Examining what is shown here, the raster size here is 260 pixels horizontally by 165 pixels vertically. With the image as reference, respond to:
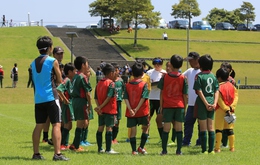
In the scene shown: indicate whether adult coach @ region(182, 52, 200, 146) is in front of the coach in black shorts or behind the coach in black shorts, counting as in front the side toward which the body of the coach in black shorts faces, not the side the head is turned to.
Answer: in front

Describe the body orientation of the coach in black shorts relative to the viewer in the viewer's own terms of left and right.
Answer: facing away from the viewer and to the right of the viewer

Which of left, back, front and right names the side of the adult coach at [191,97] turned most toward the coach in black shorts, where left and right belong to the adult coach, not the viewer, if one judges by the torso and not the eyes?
front

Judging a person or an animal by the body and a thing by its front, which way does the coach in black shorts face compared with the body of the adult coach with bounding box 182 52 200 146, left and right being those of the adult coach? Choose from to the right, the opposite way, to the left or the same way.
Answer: the opposite way

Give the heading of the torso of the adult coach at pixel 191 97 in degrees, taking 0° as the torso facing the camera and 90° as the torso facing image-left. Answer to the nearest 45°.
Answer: approximately 45°
